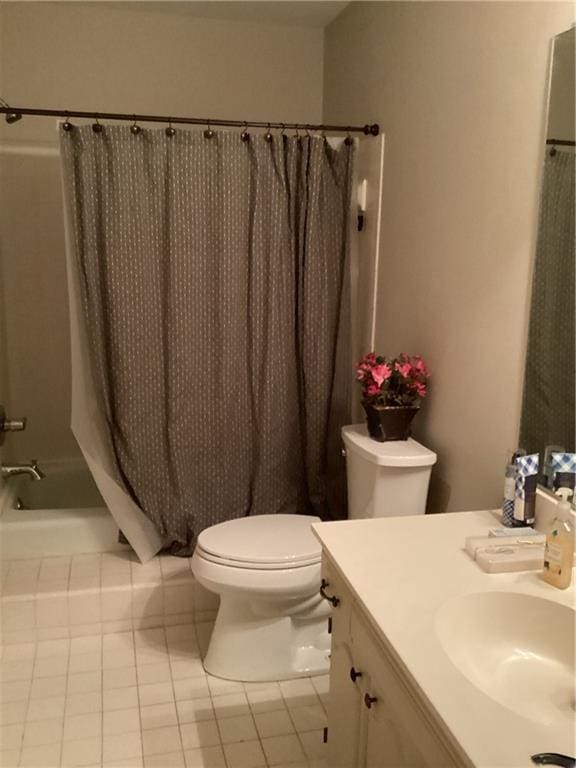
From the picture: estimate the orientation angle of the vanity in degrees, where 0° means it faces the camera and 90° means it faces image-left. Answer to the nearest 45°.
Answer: approximately 90°

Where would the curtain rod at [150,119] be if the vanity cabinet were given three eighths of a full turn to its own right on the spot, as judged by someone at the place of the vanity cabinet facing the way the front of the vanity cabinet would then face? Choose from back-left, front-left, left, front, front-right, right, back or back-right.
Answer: left

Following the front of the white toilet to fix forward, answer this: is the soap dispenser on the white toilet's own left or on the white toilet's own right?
on the white toilet's own left

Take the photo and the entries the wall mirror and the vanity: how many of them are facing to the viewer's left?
2

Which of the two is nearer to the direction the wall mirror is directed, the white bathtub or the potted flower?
the white bathtub

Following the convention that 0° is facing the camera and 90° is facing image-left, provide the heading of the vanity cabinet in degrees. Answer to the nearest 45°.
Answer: approximately 90°

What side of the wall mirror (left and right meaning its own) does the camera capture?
left

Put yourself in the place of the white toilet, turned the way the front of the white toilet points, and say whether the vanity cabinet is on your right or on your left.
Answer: on your left
